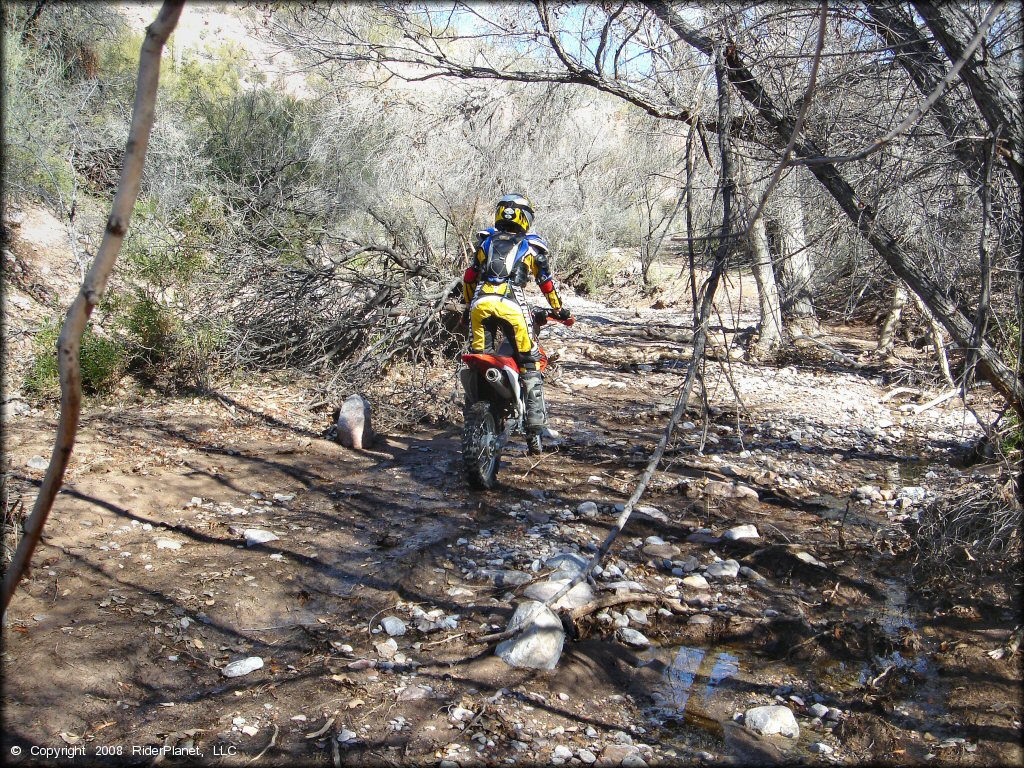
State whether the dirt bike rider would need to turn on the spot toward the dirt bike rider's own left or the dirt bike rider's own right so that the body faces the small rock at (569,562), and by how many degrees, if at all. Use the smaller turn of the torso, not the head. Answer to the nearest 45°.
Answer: approximately 180°

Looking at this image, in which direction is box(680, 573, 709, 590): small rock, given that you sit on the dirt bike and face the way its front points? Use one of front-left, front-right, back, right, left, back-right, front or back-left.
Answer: right

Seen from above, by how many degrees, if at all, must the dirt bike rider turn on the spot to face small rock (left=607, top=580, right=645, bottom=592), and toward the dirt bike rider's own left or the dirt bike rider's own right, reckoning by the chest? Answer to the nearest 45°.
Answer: approximately 180°

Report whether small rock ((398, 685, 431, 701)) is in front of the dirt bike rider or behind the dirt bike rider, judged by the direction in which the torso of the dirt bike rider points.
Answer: behind

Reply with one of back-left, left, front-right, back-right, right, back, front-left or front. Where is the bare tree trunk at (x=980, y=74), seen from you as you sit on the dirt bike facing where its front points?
right

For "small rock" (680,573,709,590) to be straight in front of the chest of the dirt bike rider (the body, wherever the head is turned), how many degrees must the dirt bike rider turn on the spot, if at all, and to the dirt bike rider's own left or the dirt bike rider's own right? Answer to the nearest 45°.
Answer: approximately 135° to the dirt bike rider's own right

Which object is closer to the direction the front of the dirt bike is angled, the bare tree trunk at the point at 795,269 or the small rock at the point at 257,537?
the bare tree trunk

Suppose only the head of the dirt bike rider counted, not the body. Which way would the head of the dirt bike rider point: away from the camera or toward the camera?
away from the camera

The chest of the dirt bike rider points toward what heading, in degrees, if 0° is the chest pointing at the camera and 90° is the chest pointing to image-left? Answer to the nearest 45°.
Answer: approximately 180°

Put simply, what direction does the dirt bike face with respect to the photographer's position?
facing away from the viewer and to the right of the viewer

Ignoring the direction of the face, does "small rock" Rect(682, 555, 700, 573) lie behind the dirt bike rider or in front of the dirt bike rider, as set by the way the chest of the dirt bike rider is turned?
behind

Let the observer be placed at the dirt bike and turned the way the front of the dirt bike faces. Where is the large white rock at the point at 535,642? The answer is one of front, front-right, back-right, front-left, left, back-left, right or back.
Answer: back-right

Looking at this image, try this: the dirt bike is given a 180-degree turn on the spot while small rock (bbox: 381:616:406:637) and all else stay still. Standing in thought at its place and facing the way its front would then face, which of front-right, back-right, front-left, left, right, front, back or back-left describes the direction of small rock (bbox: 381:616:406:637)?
front-left

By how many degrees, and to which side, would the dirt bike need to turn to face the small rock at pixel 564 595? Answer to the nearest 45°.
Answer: approximately 135° to its right
